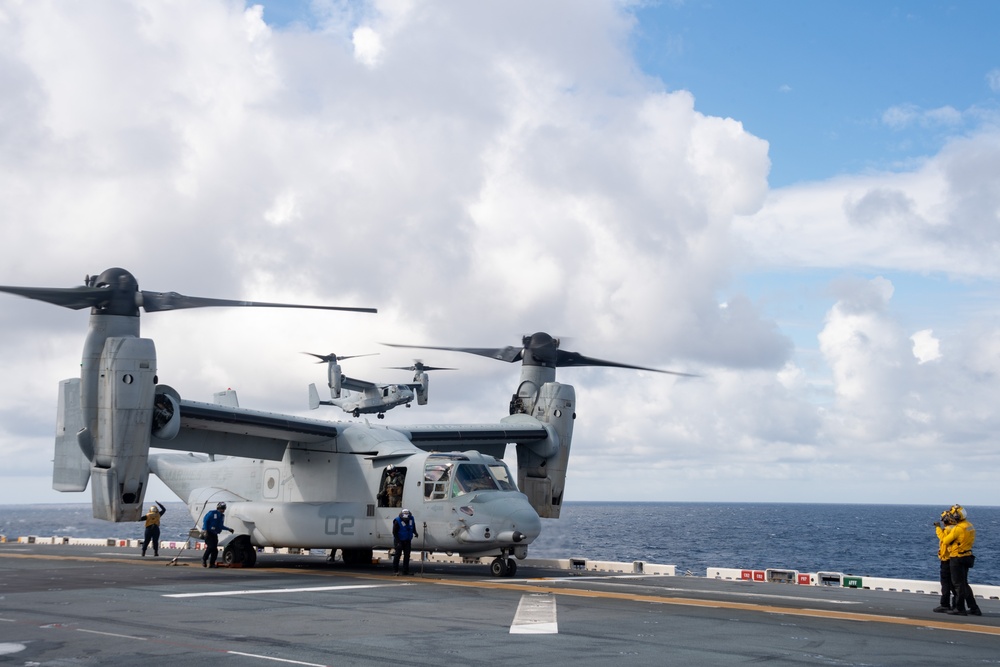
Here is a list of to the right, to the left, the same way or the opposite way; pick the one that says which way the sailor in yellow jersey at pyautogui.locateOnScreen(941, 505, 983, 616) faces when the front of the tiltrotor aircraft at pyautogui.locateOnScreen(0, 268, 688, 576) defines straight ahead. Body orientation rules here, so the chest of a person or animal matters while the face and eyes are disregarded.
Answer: the opposite way

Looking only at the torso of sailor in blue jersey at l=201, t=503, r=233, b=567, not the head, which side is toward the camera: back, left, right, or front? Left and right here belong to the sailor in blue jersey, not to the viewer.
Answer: right

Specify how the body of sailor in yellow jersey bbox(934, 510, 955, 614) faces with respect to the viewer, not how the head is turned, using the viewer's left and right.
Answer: facing to the left of the viewer

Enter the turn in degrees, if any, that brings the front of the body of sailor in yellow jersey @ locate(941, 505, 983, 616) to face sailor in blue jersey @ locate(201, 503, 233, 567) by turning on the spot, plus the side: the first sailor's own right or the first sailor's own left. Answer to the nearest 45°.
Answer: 0° — they already face them

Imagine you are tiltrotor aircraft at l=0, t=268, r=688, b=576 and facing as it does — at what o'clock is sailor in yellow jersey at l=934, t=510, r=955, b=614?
The sailor in yellow jersey is roughly at 12 o'clock from the tiltrotor aircraft.

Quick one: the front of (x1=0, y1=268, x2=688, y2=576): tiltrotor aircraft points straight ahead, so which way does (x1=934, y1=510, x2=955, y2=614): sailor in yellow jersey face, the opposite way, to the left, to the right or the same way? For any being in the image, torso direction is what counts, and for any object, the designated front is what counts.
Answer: the opposite way

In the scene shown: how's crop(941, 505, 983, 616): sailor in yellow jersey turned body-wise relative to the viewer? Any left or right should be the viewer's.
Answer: facing to the left of the viewer

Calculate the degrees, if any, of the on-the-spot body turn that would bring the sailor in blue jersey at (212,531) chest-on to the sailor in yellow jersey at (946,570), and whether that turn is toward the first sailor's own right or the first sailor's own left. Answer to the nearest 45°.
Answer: approximately 45° to the first sailor's own right

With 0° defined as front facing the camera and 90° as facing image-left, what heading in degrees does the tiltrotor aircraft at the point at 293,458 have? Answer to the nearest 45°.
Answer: approximately 315°

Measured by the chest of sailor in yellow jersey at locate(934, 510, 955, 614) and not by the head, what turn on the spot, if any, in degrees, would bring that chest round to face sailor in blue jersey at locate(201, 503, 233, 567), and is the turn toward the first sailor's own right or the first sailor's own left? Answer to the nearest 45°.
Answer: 0° — they already face them
